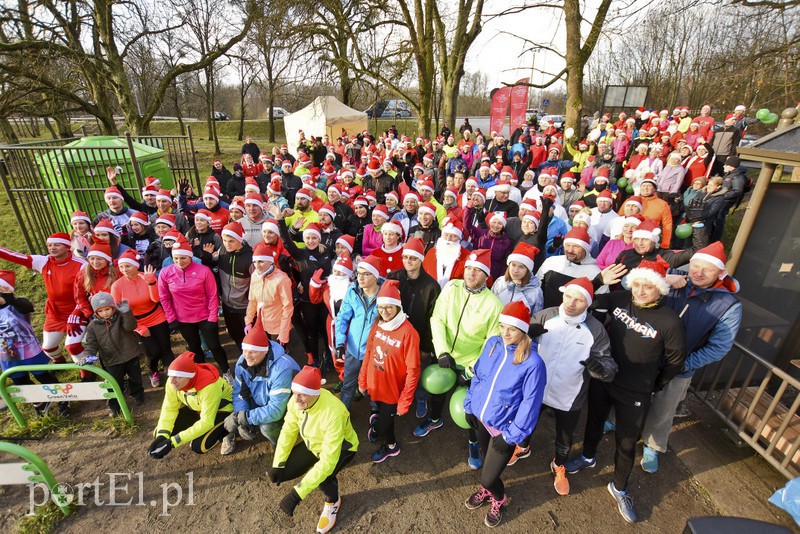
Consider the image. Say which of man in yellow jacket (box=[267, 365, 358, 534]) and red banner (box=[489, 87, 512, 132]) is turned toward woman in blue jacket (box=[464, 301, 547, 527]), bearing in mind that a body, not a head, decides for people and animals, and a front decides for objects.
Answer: the red banner

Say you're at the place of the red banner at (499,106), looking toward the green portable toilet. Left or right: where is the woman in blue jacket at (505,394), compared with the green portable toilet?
left

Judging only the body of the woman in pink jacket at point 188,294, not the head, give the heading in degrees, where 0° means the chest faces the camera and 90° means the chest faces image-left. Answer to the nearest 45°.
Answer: approximately 0°

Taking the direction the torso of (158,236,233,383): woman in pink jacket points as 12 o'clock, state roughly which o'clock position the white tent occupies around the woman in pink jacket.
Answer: The white tent is roughly at 7 o'clock from the woman in pink jacket.

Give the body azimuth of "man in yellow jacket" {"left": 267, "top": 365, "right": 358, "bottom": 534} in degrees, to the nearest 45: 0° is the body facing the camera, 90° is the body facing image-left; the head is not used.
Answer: approximately 45°

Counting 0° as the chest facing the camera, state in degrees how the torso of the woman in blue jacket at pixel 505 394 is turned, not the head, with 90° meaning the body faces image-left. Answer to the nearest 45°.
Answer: approximately 45°

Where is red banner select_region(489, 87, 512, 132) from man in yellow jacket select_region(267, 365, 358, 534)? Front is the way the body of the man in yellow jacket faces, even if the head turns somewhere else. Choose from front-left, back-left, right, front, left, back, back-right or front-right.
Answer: back

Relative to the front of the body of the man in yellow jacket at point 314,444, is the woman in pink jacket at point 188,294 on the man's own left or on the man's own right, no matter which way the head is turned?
on the man's own right

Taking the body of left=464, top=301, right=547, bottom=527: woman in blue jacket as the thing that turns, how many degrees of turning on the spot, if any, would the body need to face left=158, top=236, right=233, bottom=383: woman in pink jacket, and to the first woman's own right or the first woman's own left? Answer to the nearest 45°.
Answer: approximately 45° to the first woman's own right

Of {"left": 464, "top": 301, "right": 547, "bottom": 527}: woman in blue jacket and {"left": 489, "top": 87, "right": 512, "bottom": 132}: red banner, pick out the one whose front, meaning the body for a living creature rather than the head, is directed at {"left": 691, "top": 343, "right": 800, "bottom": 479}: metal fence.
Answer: the red banner

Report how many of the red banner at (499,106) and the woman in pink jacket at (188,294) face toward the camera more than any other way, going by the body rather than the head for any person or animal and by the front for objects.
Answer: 2

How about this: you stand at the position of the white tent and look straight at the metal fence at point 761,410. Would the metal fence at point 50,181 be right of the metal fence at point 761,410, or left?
right
